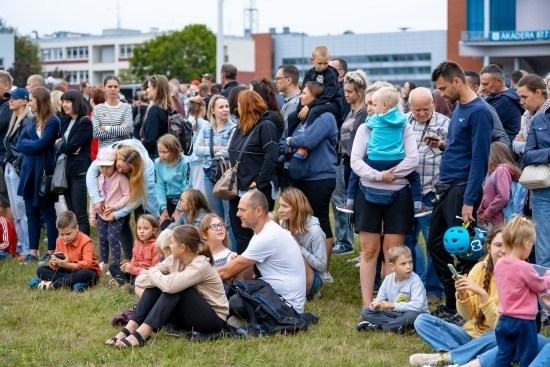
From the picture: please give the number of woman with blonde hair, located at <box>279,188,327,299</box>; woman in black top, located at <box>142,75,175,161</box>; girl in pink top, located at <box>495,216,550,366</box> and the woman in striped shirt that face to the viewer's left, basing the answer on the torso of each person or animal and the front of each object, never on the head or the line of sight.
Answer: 2

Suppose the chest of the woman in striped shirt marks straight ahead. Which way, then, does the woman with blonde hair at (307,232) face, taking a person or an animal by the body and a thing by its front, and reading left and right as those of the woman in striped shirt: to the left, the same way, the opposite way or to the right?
to the right

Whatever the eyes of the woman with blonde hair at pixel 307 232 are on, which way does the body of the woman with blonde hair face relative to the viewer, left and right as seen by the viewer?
facing to the left of the viewer

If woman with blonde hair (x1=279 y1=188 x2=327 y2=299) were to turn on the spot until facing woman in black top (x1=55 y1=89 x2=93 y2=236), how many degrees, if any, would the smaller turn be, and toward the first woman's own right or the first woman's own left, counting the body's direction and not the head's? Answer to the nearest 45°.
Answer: approximately 45° to the first woman's own right

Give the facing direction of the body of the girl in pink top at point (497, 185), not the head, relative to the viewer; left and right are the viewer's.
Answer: facing to the left of the viewer

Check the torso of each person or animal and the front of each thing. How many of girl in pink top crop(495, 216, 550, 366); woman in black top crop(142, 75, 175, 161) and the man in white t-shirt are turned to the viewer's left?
2

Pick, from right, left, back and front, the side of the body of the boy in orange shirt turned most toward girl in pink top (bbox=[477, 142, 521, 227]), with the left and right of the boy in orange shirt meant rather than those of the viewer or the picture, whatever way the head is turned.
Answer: left

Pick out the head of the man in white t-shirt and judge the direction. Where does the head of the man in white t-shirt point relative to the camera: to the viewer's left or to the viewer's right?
to the viewer's left

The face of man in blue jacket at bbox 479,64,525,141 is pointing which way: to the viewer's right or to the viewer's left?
to the viewer's left

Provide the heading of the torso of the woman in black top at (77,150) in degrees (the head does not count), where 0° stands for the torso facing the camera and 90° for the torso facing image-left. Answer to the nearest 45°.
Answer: approximately 45°
